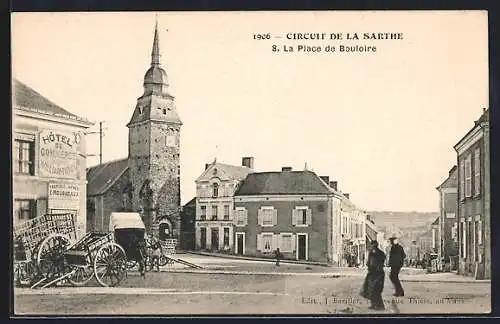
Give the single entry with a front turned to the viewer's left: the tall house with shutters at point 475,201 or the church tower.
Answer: the tall house with shutters

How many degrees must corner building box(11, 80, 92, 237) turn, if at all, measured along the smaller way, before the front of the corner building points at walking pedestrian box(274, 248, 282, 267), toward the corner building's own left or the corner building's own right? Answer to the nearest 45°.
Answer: approximately 45° to the corner building's own left

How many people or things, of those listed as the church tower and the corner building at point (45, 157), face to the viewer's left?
0

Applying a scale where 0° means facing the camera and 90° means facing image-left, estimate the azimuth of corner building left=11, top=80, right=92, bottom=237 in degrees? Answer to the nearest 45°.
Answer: approximately 315°

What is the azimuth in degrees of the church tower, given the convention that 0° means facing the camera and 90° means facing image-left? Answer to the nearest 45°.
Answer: approximately 315°

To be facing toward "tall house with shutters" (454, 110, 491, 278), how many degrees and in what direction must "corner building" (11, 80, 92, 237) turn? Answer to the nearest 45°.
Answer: approximately 45° to its left

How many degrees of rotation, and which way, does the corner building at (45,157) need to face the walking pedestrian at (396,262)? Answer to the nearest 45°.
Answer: approximately 45° to its left

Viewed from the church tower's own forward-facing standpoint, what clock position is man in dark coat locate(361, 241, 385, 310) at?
The man in dark coat is roughly at 11 o'clock from the church tower.

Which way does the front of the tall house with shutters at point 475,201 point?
to the viewer's left
